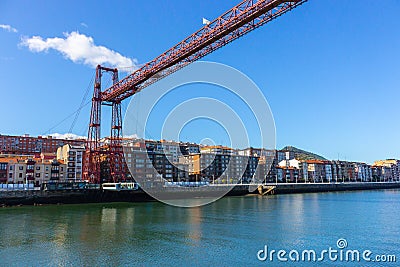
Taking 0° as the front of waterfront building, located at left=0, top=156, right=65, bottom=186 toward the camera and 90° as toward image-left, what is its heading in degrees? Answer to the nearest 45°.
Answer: approximately 0°

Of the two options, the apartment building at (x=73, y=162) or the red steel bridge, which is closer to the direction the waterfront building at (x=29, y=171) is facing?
the red steel bridge

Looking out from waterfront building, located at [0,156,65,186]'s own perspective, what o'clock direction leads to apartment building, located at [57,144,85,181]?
The apartment building is roughly at 8 o'clock from the waterfront building.

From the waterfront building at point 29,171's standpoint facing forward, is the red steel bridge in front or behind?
in front
